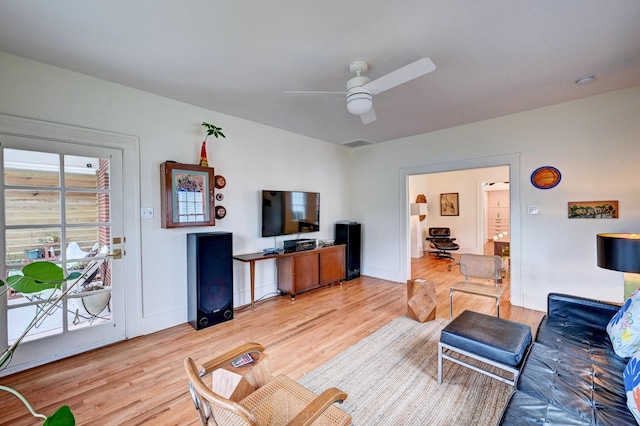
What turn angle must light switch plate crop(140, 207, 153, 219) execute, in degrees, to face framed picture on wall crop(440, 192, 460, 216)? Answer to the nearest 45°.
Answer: approximately 90° to its left

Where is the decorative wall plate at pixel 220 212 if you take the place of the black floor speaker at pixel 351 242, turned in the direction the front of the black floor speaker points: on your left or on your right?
on your right

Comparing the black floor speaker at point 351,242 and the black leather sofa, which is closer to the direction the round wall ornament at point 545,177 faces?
the black leather sofa

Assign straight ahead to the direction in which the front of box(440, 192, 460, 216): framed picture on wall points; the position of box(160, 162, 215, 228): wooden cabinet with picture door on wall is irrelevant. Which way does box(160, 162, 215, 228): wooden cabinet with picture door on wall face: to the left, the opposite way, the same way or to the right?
to the left

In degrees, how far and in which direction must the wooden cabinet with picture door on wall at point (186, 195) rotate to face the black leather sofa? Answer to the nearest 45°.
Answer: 0° — it already faces it

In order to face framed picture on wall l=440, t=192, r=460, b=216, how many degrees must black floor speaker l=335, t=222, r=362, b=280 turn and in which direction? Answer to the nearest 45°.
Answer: approximately 90° to its left

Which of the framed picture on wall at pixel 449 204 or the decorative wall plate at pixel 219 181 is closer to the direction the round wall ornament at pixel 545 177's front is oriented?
the decorative wall plate

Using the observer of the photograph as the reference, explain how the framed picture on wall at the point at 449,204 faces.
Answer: facing the viewer

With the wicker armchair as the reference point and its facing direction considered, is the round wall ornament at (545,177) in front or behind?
in front

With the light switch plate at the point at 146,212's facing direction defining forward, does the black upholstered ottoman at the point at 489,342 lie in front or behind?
in front

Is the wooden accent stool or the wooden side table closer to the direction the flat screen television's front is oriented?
the wooden accent stool

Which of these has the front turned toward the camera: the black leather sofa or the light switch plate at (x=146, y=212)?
the light switch plate

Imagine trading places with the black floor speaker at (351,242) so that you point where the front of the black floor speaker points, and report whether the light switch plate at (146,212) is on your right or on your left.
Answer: on your right

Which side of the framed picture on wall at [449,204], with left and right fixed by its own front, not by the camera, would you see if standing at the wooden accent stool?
front

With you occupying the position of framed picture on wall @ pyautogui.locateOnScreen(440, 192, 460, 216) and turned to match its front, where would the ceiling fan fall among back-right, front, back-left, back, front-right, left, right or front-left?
front

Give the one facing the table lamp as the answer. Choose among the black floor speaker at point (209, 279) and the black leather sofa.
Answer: the black floor speaker

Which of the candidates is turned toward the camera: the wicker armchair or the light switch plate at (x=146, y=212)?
the light switch plate
